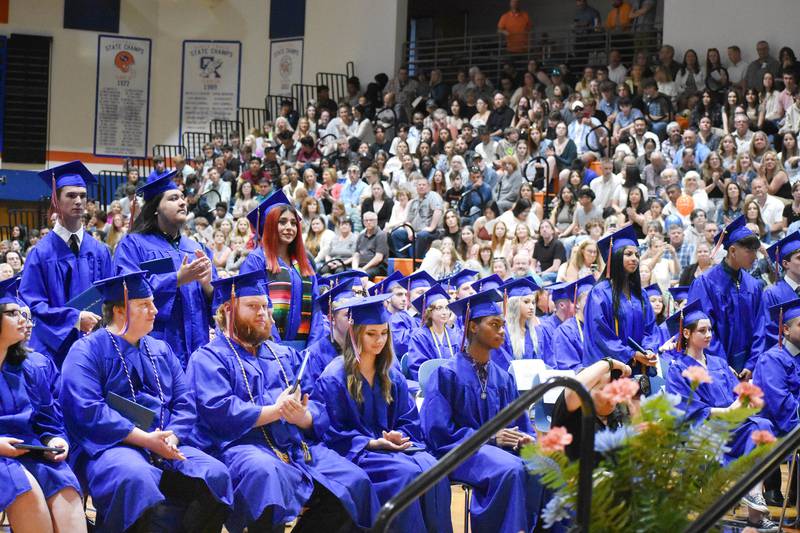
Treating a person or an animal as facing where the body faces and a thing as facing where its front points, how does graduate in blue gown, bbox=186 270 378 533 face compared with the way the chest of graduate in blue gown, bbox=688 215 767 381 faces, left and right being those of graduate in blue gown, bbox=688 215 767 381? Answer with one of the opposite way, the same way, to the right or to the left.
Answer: the same way

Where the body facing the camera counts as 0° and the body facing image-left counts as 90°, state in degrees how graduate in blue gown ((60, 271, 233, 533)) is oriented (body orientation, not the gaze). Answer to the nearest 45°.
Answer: approximately 315°

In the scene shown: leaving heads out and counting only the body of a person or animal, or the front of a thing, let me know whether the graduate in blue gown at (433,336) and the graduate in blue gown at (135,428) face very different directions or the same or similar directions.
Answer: same or similar directions

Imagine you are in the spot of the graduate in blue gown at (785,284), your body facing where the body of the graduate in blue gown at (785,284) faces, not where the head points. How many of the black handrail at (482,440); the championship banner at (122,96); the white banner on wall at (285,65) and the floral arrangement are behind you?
2

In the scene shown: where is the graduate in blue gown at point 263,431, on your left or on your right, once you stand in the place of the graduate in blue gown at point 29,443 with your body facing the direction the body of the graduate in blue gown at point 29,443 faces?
on your left

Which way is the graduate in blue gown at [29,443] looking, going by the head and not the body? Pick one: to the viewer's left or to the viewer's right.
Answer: to the viewer's right

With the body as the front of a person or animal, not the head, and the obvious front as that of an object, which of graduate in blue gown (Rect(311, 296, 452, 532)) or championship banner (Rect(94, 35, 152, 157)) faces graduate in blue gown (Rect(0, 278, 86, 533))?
the championship banner

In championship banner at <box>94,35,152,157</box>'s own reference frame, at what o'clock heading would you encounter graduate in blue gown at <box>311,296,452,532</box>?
The graduate in blue gown is roughly at 12 o'clock from the championship banner.

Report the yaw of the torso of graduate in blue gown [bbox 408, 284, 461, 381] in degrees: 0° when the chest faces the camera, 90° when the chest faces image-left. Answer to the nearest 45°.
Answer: approximately 315°

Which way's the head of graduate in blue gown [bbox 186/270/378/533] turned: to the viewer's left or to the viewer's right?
to the viewer's right

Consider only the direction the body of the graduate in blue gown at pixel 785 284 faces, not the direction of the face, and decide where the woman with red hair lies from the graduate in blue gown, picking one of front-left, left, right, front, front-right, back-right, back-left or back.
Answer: right

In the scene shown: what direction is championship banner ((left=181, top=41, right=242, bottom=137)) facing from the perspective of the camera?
toward the camera

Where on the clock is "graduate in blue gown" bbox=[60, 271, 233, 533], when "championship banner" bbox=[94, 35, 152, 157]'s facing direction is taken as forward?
The graduate in blue gown is roughly at 12 o'clock from the championship banner.

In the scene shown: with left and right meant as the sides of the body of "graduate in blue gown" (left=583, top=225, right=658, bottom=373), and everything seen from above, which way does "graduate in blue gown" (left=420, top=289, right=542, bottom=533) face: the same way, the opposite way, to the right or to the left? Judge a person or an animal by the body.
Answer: the same way

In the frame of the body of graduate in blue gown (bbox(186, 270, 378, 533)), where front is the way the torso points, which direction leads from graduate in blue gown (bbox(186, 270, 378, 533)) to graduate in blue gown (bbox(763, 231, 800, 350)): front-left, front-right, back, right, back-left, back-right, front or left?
left

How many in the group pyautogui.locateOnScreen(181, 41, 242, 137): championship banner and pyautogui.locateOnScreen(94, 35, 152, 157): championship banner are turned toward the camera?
2

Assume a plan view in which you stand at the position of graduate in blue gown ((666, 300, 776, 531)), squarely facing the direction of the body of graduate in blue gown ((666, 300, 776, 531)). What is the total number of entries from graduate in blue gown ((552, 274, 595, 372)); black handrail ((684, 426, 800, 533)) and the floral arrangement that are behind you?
1

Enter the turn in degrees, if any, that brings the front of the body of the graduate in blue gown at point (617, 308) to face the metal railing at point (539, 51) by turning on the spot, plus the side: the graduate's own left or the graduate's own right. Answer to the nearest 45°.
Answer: approximately 135° to the graduate's own left

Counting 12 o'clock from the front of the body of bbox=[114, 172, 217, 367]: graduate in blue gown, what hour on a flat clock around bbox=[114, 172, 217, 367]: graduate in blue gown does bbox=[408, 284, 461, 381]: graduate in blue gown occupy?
bbox=[408, 284, 461, 381]: graduate in blue gown is roughly at 9 o'clock from bbox=[114, 172, 217, 367]: graduate in blue gown.
